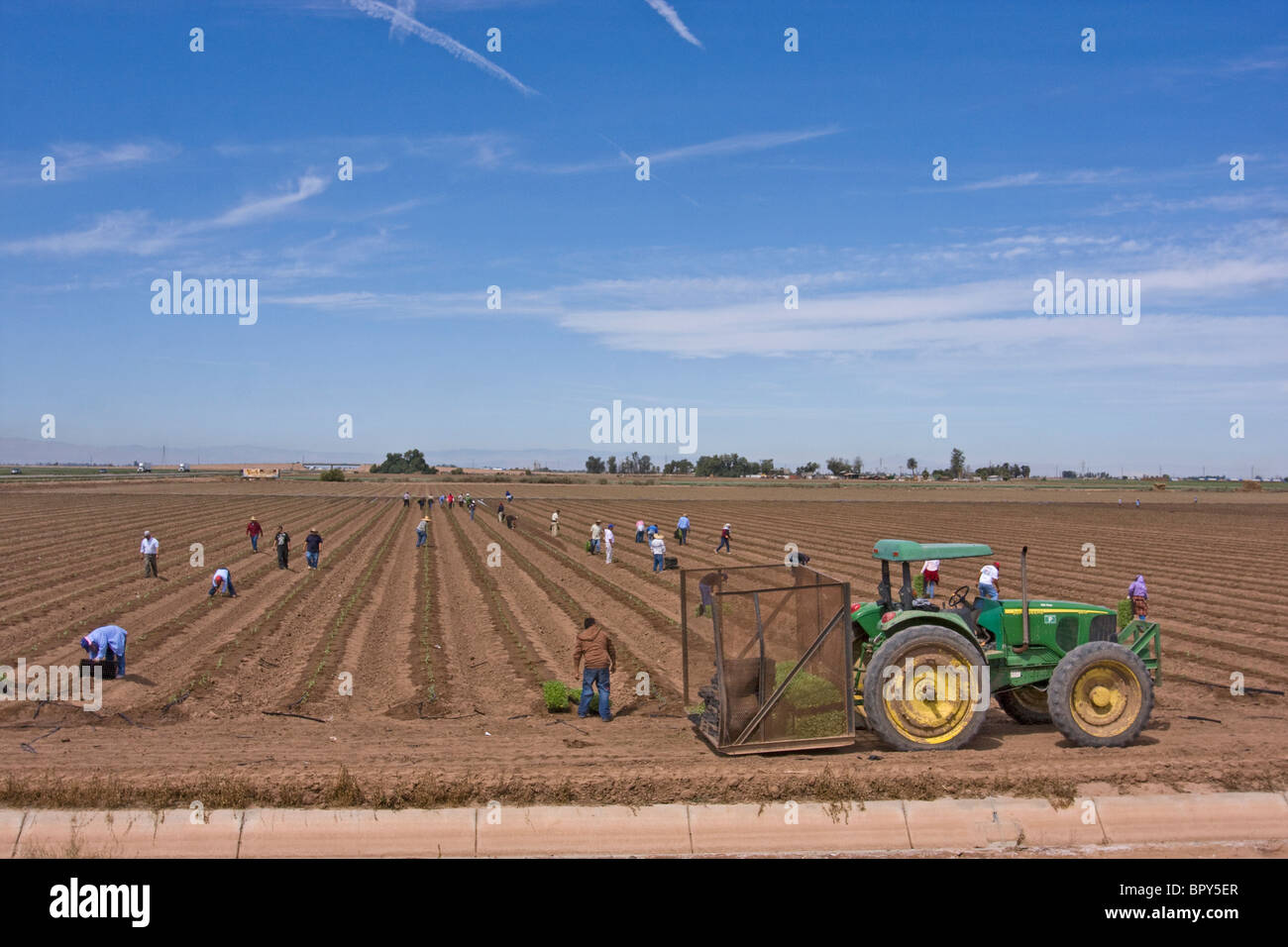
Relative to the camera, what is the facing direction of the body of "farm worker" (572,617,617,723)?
away from the camera

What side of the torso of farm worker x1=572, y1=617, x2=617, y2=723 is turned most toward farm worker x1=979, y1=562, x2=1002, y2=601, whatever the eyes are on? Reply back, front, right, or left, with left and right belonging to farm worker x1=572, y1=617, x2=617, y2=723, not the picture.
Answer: right

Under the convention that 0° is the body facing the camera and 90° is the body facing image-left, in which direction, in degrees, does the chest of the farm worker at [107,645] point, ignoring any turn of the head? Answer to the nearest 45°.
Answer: approximately 90°

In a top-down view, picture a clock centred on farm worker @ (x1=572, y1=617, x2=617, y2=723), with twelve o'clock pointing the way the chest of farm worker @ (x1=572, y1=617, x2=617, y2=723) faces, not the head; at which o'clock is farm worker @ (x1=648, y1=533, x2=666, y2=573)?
farm worker @ (x1=648, y1=533, x2=666, y2=573) is roughly at 12 o'clock from farm worker @ (x1=572, y1=617, x2=617, y2=723).

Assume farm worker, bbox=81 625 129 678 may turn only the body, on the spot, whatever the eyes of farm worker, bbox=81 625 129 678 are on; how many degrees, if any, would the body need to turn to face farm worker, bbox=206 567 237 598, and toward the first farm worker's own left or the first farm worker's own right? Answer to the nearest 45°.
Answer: approximately 90° to the first farm worker's own right

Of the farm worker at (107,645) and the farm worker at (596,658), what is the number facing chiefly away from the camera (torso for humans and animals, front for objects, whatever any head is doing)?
1

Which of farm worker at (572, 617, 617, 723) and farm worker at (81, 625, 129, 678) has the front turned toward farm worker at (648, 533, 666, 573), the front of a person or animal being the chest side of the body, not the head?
farm worker at (572, 617, 617, 723)

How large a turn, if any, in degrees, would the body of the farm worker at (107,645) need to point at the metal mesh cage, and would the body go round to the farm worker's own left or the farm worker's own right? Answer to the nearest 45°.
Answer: approximately 135° to the farm worker's own left

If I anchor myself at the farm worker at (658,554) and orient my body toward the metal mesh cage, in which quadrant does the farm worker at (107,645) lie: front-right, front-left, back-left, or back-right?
front-right

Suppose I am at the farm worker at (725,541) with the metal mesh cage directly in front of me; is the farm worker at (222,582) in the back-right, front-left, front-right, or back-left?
front-right

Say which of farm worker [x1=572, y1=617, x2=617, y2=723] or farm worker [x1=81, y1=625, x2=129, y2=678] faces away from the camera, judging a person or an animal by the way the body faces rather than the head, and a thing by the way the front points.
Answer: farm worker [x1=572, y1=617, x2=617, y2=723]

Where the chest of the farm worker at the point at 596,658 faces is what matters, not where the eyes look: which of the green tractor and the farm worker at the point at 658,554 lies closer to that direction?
the farm worker
